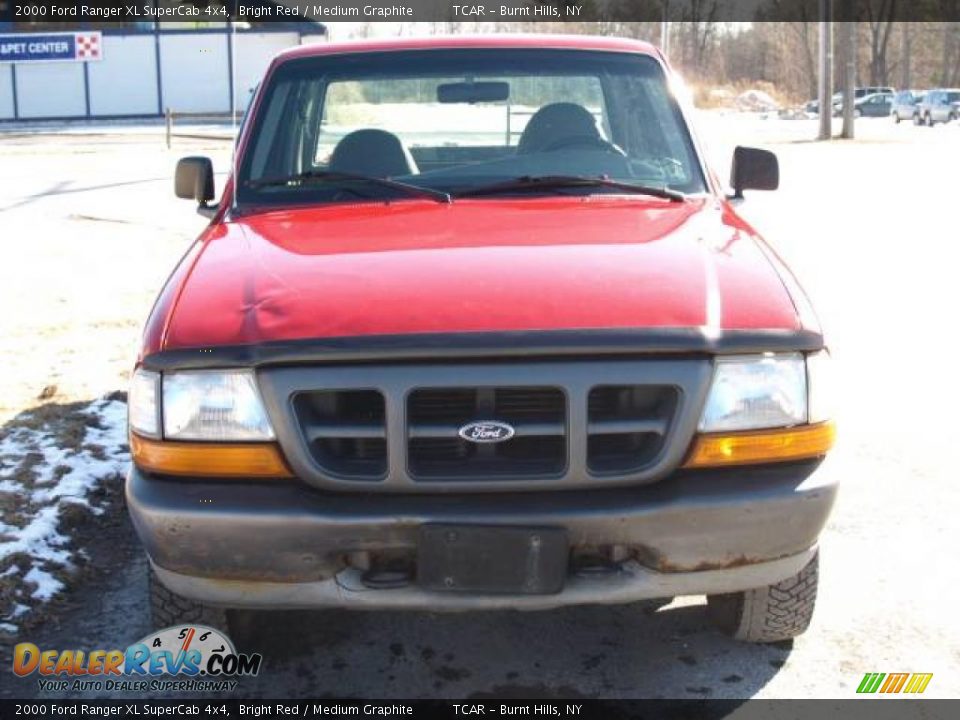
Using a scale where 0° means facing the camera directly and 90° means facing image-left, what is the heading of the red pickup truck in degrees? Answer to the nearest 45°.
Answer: approximately 0°

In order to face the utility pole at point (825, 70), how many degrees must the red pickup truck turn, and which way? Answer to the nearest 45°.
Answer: approximately 180°
